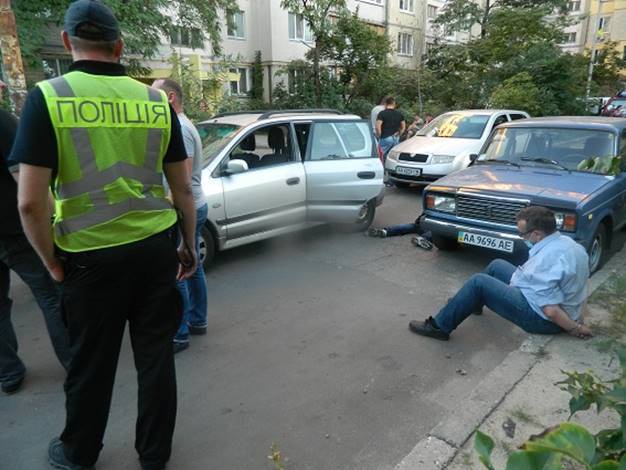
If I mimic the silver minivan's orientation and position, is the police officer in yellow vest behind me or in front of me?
in front

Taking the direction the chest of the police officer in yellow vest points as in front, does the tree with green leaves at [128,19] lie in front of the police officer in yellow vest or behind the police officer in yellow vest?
in front

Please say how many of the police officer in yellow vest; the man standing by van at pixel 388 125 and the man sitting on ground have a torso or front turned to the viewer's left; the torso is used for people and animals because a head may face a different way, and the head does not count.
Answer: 1

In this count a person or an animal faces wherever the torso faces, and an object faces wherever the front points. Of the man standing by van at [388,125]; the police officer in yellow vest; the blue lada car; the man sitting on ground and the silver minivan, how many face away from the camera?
2

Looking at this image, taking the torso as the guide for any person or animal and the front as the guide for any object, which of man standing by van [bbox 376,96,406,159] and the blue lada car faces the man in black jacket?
the blue lada car

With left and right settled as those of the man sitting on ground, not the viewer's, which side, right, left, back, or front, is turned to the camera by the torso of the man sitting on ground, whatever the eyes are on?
left

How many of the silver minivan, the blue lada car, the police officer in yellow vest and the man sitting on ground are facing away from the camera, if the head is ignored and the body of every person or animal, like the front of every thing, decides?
1

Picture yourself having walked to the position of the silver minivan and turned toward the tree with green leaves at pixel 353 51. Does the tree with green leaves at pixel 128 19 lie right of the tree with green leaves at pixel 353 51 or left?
left

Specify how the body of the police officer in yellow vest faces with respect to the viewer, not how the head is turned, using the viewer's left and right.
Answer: facing away from the viewer

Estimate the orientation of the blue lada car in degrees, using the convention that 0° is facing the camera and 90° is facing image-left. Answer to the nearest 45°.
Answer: approximately 45°

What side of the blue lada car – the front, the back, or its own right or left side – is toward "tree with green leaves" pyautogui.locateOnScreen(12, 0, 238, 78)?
right

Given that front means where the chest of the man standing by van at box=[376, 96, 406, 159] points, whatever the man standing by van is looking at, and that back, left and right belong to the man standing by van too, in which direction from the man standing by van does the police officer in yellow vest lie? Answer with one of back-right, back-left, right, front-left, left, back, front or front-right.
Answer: back

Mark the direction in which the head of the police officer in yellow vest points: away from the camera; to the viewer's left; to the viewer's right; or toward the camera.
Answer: away from the camera

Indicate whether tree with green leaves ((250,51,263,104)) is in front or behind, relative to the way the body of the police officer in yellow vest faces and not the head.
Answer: in front

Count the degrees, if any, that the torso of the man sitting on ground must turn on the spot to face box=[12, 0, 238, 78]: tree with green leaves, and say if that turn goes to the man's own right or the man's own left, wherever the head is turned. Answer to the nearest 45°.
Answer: approximately 45° to the man's own right
